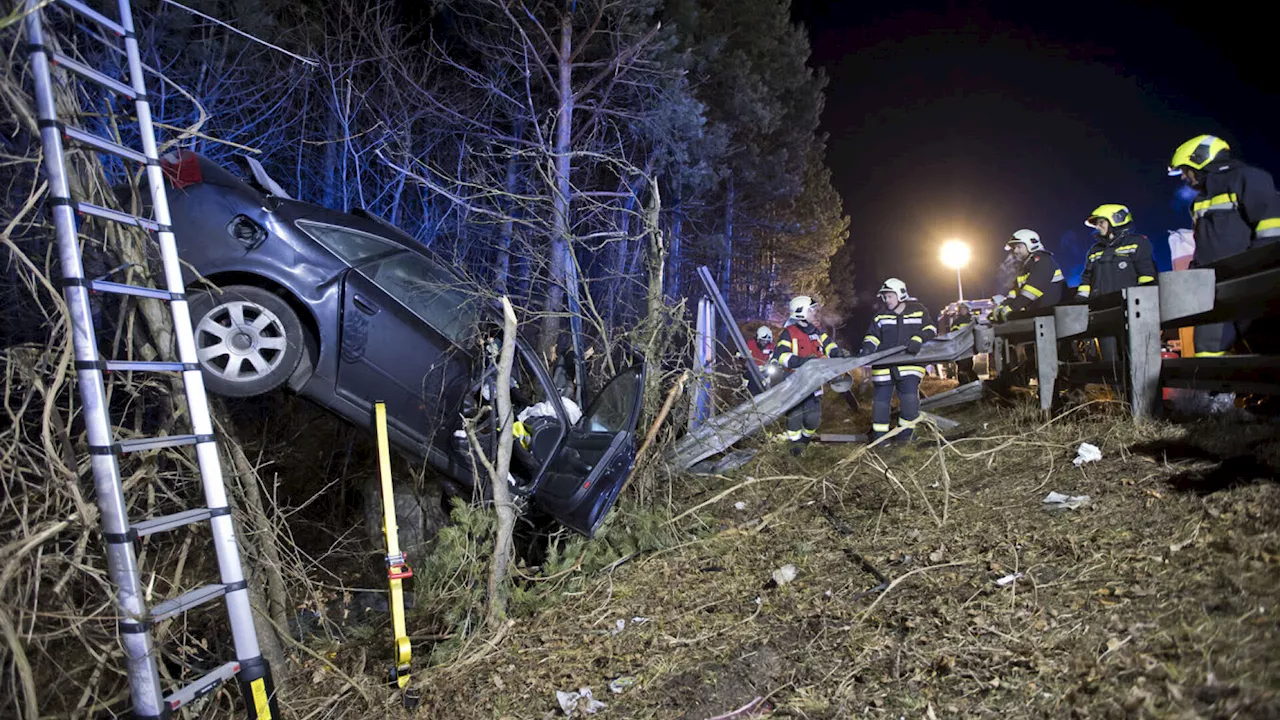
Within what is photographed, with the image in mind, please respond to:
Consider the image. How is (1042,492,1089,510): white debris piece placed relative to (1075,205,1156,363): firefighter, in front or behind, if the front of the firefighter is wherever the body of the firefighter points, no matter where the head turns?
in front

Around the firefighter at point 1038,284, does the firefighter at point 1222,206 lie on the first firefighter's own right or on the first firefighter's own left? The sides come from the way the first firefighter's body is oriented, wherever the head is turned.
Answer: on the first firefighter's own left

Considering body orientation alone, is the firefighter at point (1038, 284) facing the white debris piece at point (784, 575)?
no

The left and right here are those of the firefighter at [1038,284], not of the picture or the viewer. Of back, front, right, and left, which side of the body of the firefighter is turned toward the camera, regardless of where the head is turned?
left

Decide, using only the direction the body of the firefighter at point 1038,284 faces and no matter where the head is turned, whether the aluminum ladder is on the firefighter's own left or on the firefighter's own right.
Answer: on the firefighter's own left

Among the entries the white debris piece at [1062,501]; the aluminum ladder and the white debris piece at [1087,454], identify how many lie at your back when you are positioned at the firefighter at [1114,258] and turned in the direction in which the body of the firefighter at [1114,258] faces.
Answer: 0

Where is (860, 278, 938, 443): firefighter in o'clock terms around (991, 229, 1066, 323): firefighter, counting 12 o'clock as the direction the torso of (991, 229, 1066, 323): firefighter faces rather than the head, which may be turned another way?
(860, 278, 938, 443): firefighter is roughly at 11 o'clock from (991, 229, 1066, 323): firefighter.

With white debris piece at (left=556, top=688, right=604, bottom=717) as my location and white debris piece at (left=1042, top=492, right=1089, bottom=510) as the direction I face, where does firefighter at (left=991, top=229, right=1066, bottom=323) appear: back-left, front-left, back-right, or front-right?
front-left

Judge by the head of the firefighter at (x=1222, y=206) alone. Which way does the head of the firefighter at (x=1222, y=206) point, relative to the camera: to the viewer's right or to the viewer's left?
to the viewer's left

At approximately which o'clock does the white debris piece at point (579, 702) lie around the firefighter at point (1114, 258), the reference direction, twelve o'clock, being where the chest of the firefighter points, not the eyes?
The white debris piece is roughly at 11 o'clock from the firefighter.
